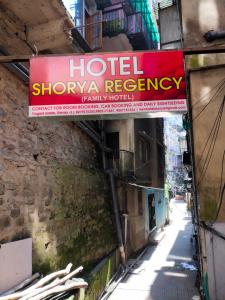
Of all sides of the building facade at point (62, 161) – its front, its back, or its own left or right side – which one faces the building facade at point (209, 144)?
front

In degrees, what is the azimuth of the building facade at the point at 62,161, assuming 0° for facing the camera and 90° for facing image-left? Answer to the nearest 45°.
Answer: approximately 315°

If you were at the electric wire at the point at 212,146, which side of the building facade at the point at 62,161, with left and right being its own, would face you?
front
